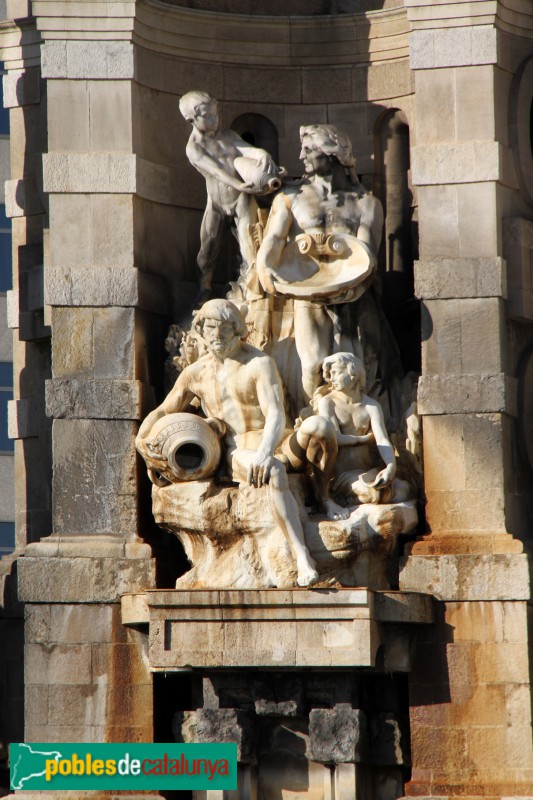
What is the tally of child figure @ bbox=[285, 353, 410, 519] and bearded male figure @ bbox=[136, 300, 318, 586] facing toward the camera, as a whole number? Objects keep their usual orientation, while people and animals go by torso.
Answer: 2

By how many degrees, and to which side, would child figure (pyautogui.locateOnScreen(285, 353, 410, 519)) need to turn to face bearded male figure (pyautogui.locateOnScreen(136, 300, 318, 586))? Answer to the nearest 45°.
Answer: approximately 90° to its right

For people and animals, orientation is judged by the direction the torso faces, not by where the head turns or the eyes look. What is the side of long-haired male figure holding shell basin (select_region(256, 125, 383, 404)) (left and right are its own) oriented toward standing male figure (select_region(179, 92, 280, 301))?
right

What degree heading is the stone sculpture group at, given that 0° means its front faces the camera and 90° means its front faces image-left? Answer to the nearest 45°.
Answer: approximately 0°

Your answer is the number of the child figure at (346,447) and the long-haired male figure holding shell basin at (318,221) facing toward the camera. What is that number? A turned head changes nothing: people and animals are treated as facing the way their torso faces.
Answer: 2

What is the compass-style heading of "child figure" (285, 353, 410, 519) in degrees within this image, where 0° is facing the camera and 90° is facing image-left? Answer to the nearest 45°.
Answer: approximately 0°
